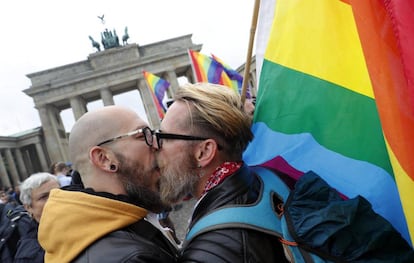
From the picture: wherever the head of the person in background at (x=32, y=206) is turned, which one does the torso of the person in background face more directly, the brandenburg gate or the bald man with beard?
the bald man with beard

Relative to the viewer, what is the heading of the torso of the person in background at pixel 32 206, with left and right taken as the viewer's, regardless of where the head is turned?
facing the viewer and to the right of the viewer

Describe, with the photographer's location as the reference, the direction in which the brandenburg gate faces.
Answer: facing the viewer

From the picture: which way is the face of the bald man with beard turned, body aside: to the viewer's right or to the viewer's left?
to the viewer's right

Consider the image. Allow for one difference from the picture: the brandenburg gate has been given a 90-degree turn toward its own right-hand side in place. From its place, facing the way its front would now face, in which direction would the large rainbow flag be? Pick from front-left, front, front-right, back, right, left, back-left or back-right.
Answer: left

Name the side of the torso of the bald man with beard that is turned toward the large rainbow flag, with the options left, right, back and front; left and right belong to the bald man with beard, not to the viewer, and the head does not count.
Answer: front

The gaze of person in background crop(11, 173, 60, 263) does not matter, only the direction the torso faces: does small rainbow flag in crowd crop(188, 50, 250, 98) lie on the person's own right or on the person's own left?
on the person's own left

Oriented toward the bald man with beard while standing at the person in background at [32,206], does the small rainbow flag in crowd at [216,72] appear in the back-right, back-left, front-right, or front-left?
back-left

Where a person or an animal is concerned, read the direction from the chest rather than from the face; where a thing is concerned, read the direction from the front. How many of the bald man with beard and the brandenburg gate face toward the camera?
1

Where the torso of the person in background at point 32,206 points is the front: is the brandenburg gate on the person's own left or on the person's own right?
on the person's own left

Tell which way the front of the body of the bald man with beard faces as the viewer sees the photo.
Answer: to the viewer's right

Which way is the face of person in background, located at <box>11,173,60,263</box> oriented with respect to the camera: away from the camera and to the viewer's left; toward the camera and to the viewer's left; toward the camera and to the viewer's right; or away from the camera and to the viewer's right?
toward the camera and to the viewer's right

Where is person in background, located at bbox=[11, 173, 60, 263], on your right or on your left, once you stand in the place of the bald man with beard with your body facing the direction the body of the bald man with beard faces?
on your left

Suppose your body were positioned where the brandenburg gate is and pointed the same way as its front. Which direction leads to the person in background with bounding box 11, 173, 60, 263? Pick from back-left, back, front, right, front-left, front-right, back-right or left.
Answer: front
